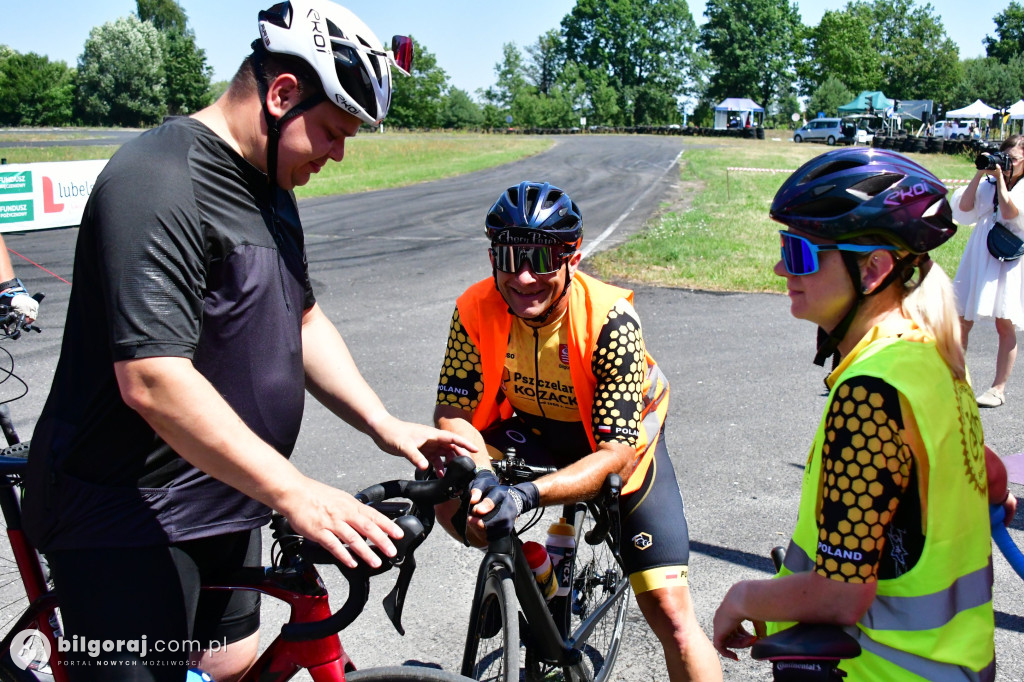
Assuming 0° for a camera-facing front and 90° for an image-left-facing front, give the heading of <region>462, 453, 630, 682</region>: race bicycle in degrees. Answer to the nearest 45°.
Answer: approximately 45°

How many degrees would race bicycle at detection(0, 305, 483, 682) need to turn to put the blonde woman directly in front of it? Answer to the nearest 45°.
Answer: approximately 45° to its right

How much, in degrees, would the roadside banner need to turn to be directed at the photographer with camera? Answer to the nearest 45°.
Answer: approximately 45° to its left

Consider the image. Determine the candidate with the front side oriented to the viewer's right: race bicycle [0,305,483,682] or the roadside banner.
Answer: the race bicycle

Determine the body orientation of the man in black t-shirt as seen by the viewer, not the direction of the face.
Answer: to the viewer's right

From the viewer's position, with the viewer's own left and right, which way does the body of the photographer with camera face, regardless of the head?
facing the viewer and to the left of the viewer

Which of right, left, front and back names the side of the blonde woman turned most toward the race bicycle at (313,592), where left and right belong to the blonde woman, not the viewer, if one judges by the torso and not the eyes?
front

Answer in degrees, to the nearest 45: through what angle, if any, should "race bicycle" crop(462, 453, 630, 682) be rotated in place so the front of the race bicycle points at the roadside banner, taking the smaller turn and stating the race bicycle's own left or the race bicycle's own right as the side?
approximately 90° to the race bicycle's own right

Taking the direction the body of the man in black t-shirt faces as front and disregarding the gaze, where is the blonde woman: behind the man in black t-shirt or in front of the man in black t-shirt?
in front

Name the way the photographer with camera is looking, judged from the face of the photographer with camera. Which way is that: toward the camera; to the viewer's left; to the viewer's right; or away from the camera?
to the viewer's left

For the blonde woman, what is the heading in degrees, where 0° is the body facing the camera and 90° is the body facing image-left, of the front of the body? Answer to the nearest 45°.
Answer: approximately 90°

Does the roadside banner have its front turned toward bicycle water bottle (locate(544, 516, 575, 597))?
yes

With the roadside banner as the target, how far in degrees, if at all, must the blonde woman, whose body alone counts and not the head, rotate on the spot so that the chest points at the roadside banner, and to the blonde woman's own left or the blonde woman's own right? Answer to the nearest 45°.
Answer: approximately 45° to the blonde woman's own right

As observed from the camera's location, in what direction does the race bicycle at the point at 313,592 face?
facing to the right of the viewer

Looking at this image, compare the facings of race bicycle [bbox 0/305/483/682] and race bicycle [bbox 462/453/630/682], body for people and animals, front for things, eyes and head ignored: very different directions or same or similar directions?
very different directions

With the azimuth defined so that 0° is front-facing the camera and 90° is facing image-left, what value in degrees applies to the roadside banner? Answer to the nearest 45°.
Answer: approximately 0°

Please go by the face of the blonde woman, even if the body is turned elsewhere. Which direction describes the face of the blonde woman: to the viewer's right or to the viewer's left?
to the viewer's left

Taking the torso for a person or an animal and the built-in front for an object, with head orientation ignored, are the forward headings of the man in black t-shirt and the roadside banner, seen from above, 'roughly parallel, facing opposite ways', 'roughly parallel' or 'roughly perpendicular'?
roughly perpendicular

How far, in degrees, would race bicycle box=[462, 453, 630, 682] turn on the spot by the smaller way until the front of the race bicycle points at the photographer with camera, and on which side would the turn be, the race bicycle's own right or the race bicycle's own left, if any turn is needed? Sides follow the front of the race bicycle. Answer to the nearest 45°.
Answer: approximately 180°
